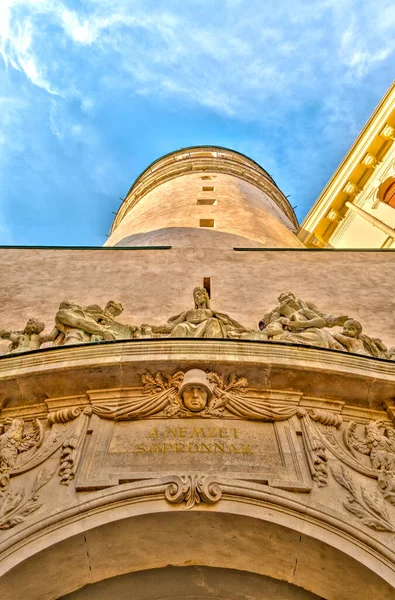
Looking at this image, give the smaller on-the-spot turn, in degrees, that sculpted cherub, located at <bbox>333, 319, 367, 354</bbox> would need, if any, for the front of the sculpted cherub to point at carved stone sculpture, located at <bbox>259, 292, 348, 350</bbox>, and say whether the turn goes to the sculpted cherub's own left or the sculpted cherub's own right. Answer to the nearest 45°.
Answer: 0° — it already faces it

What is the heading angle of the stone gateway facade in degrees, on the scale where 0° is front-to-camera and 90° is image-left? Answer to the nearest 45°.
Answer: approximately 0°

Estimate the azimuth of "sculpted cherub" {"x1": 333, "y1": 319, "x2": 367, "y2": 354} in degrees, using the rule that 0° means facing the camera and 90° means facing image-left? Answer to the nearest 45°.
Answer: approximately 45°
